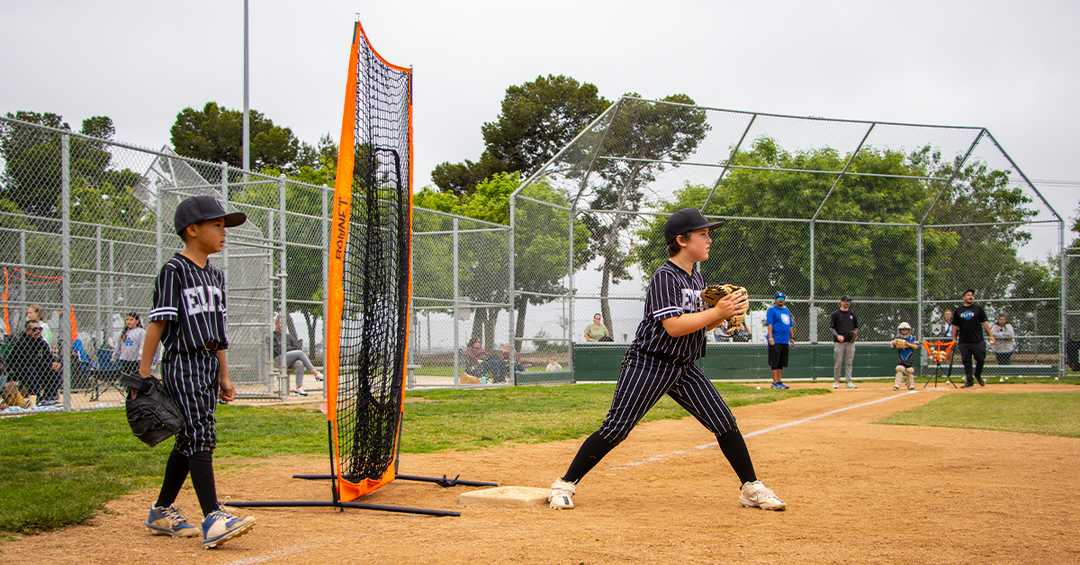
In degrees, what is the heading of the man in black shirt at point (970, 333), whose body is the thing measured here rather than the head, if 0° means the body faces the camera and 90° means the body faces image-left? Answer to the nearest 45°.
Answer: approximately 0°

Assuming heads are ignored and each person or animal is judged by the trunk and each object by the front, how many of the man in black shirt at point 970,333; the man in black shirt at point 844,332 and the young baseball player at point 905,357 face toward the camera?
3

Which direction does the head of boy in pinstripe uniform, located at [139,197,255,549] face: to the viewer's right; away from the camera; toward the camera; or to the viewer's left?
to the viewer's right

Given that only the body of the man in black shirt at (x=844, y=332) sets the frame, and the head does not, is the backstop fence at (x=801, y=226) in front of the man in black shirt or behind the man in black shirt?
behind

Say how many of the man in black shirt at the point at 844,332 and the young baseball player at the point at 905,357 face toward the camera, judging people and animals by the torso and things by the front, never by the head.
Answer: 2

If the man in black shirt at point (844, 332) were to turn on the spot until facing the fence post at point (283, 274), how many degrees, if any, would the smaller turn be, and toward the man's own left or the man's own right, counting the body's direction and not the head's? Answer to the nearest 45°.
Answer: approximately 45° to the man's own right

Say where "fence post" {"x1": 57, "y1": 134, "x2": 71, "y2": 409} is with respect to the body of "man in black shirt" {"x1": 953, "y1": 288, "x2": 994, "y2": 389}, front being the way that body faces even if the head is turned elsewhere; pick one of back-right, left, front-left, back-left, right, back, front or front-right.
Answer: front-right

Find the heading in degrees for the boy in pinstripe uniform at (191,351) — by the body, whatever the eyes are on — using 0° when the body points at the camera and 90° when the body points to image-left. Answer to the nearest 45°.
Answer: approximately 315°

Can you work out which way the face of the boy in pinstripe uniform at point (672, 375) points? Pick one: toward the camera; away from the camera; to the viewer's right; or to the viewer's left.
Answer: to the viewer's right
